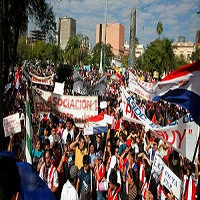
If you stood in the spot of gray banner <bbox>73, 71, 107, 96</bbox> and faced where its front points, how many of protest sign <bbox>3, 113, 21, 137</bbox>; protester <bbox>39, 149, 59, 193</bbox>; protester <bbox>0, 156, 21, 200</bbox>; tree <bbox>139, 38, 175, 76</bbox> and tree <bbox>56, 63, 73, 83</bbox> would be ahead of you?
3

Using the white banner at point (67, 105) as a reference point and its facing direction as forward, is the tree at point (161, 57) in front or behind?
behind

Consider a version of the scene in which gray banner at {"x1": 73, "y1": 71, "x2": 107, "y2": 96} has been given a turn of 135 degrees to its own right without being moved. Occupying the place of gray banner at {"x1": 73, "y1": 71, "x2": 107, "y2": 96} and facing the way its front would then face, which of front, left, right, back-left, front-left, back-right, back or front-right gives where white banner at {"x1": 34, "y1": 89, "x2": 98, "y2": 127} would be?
back-left

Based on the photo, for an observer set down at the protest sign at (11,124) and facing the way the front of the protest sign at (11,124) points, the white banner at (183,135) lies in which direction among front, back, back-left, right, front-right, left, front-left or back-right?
front-left

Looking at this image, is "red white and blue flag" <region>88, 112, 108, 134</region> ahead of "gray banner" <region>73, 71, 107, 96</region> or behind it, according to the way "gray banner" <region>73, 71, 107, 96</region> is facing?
ahead

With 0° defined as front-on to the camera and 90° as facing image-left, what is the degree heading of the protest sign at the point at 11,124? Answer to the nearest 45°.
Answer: approximately 0°

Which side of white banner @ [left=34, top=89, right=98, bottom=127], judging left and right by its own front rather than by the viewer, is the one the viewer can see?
front

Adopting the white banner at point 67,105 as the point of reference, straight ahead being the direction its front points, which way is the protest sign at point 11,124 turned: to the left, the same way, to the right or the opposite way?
the same way

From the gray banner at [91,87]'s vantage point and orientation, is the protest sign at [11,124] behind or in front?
in front

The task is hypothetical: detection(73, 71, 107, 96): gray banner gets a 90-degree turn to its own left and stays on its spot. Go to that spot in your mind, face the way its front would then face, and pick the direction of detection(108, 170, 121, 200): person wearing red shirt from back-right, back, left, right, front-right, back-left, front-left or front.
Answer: right

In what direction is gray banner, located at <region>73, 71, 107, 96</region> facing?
toward the camera

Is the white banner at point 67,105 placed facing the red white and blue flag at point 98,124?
no
